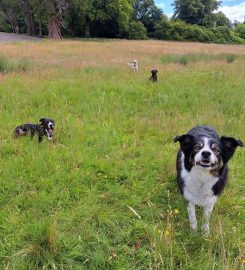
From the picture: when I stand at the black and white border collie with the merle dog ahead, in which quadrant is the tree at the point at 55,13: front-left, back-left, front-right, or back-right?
front-right

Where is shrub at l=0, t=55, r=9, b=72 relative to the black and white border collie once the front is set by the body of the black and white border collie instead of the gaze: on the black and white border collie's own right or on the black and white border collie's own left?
on the black and white border collie's own right

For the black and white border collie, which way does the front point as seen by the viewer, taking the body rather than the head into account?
toward the camera

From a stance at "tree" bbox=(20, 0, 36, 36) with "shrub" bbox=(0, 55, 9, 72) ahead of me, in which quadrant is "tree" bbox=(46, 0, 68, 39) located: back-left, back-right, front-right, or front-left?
front-left

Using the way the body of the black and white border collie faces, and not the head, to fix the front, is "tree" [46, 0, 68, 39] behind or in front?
behind

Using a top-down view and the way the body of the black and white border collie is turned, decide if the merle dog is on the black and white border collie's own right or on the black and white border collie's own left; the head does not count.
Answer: on the black and white border collie's own right

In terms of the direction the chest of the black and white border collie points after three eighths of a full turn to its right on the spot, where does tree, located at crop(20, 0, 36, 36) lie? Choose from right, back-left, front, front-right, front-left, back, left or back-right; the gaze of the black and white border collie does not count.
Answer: front
